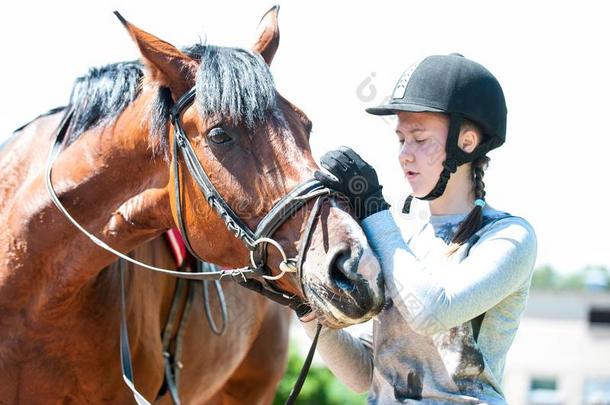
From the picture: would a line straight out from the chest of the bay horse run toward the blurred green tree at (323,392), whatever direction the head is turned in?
no

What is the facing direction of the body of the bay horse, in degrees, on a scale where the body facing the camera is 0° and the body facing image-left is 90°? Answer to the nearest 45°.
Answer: approximately 315°
